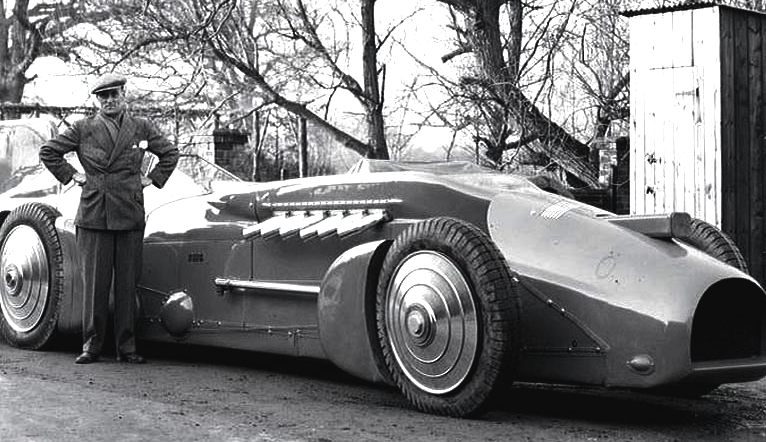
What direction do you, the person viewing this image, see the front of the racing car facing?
facing the viewer and to the right of the viewer

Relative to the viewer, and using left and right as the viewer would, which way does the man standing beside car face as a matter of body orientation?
facing the viewer

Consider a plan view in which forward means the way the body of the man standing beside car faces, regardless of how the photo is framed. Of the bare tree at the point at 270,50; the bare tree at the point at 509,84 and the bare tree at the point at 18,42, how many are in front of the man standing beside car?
0

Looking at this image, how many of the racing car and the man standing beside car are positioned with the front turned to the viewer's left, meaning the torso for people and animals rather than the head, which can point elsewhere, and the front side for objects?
0

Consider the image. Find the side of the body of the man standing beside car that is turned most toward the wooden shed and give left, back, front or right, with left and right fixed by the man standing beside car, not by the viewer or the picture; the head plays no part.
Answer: left

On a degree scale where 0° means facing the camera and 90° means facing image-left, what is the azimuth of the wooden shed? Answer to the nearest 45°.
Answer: approximately 45°

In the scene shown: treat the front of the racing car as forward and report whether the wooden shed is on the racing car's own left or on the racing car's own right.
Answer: on the racing car's own left

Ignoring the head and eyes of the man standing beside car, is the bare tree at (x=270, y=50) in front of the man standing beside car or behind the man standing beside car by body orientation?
behind

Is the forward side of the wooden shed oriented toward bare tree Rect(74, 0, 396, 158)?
no

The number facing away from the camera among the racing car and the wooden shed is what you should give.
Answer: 0

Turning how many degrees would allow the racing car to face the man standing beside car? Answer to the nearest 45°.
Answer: approximately 180°

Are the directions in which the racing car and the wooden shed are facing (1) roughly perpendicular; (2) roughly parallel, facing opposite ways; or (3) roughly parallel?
roughly perpendicular

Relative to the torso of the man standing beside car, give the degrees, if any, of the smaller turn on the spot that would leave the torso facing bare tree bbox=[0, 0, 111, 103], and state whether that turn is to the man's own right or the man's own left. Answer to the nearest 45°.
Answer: approximately 180°

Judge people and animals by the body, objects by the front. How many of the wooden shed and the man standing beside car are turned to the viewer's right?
0

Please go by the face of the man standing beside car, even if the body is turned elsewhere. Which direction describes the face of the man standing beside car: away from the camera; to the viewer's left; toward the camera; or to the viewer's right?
toward the camera
